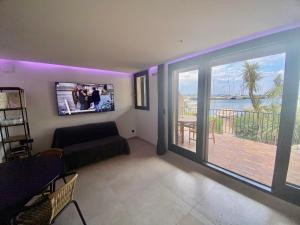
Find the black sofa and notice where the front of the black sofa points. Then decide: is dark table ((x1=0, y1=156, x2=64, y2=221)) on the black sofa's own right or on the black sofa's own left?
on the black sofa's own right

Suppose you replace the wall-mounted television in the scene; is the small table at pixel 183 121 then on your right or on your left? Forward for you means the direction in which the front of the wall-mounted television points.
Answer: on your left

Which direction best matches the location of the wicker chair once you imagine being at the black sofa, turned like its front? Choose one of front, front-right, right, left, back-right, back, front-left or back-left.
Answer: front-right

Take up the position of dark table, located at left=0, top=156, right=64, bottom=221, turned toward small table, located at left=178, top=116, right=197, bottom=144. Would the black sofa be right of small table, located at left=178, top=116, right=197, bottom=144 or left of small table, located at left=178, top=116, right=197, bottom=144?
left

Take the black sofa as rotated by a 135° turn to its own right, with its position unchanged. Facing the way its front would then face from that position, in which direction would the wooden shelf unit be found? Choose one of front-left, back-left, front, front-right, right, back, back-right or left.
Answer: front

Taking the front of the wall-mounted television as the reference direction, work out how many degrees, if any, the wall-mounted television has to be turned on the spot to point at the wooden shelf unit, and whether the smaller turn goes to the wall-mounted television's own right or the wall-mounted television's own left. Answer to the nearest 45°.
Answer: approximately 90° to the wall-mounted television's own right

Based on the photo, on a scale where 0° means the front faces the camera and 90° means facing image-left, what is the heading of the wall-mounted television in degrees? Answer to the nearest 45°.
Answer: approximately 0°

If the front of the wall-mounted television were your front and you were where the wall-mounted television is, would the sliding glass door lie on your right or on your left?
on your left

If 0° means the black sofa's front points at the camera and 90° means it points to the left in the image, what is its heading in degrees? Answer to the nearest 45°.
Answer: approximately 315°

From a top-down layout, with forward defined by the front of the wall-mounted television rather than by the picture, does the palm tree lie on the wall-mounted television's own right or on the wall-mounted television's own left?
on the wall-mounted television's own left
